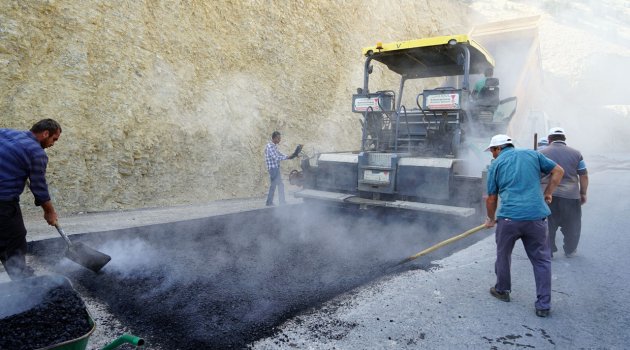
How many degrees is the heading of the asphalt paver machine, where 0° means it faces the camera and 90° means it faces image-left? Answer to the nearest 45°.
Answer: approximately 225°

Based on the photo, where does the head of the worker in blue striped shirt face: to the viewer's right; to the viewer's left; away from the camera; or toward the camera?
to the viewer's right

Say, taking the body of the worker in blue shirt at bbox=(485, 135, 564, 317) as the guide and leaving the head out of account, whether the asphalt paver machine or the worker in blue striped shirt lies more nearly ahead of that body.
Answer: the asphalt paver machine

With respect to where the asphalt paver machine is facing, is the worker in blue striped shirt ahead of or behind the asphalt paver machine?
behind

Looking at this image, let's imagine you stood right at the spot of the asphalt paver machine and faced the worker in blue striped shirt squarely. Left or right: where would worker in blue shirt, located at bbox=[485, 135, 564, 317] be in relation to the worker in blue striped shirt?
left

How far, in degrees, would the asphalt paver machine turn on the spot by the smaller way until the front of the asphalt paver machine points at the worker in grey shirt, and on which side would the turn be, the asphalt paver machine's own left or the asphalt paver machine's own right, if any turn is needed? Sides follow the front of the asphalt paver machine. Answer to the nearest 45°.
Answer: approximately 90° to the asphalt paver machine's own right

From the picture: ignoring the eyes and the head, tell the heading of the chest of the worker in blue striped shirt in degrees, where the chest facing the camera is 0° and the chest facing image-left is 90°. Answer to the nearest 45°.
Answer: approximately 270°

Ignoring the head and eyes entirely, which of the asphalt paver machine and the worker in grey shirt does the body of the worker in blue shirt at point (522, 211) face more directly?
the asphalt paver machine

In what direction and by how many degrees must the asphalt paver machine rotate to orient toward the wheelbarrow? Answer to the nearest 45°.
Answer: approximately 180°

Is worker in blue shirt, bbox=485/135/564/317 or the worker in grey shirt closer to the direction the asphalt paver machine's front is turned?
the worker in grey shirt

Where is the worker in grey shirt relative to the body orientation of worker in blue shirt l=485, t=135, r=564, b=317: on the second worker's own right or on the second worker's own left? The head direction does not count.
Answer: on the second worker's own right
